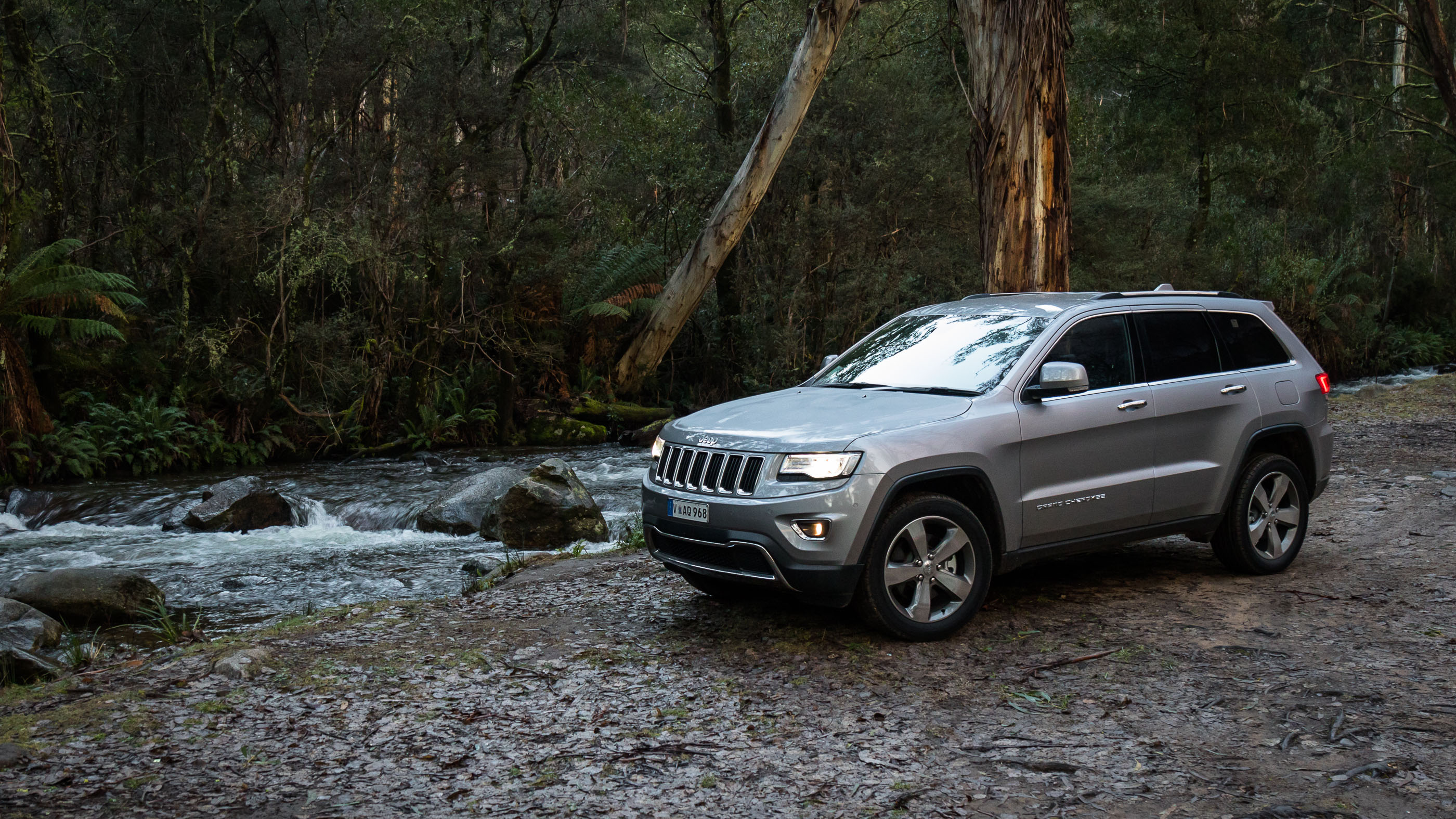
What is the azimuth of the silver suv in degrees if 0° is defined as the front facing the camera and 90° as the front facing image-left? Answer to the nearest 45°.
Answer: approximately 45°

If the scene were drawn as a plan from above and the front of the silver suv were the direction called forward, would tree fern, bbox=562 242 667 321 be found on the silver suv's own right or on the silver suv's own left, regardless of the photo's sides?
on the silver suv's own right

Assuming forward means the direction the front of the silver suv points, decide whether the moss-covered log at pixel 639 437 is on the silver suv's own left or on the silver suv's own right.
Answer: on the silver suv's own right

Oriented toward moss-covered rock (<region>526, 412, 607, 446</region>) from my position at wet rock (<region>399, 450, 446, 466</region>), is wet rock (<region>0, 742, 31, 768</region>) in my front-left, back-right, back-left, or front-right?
back-right

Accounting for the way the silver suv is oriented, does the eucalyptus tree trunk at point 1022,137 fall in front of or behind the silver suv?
behind

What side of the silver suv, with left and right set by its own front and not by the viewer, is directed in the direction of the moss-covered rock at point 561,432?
right

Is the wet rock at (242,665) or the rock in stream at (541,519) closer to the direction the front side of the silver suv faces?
the wet rock

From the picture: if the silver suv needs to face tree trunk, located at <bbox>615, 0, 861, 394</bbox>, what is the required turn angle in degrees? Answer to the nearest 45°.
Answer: approximately 135° to its right

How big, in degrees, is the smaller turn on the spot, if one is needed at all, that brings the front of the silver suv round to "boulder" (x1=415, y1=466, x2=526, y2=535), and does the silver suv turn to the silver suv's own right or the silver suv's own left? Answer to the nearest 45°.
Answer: approximately 90° to the silver suv's own right
